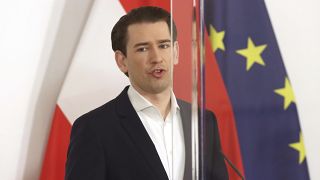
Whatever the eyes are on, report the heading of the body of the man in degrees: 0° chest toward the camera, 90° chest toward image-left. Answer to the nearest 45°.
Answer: approximately 315°
